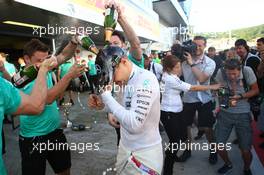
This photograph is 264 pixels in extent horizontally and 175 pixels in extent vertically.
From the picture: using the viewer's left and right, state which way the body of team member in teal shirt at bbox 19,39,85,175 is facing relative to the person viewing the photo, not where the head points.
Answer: facing the viewer and to the right of the viewer
